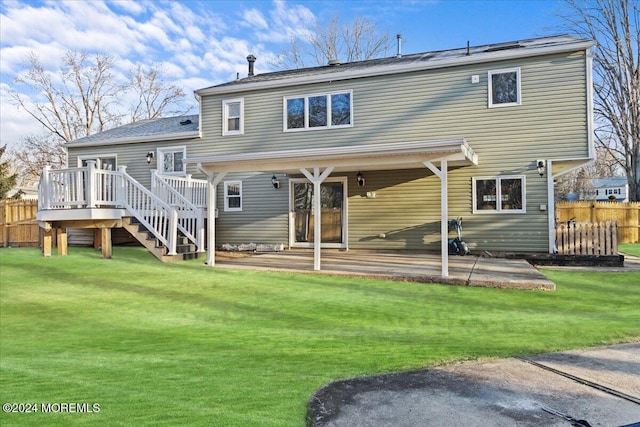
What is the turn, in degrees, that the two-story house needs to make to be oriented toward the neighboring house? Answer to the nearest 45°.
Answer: approximately 45° to its right

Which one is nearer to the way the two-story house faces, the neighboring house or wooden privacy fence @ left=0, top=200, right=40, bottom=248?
the neighboring house

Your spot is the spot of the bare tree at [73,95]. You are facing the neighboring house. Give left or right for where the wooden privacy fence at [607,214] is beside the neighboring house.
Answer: right

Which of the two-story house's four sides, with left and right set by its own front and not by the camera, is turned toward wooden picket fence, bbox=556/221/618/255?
right

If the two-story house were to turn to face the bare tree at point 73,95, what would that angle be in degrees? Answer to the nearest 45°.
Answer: approximately 45° to its left

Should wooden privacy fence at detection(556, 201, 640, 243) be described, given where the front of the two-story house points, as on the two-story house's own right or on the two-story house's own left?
on the two-story house's own right

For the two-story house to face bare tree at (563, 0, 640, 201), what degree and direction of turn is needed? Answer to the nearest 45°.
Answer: approximately 45° to its right

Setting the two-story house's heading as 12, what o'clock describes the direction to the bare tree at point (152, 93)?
The bare tree is roughly at 11 o'clock from the two-story house.

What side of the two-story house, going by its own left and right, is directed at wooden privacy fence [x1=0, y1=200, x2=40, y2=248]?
left

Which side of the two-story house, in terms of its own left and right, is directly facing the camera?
back

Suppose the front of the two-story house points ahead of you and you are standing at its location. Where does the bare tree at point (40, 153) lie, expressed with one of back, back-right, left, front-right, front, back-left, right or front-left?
front-left
